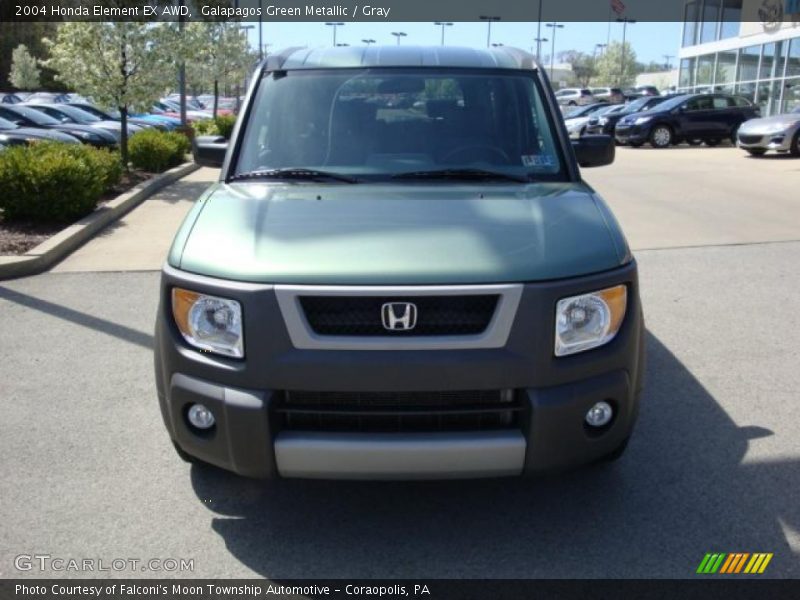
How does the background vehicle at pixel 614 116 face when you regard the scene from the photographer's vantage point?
facing the viewer and to the left of the viewer

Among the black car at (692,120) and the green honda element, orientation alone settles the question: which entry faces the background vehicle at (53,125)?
the black car

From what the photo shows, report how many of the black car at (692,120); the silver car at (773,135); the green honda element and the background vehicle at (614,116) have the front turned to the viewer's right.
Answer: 0

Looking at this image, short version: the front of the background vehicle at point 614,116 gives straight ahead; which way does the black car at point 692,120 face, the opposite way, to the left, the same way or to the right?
the same way

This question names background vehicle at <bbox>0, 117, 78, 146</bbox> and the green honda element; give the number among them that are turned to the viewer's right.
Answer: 1

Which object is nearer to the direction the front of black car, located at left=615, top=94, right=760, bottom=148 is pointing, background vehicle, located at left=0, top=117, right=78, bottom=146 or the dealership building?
the background vehicle

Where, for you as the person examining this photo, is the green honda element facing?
facing the viewer

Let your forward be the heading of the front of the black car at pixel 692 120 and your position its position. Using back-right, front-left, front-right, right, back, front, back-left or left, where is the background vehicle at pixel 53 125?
front

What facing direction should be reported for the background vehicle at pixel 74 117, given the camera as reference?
facing the viewer and to the right of the viewer

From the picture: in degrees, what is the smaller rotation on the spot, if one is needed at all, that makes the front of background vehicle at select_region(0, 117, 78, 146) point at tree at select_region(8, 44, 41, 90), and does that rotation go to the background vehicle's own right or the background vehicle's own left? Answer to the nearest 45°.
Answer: approximately 90° to the background vehicle's own left

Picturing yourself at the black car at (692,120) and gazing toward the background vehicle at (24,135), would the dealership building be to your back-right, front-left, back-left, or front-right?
back-right

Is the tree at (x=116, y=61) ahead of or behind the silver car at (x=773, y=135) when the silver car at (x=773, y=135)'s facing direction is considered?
ahead

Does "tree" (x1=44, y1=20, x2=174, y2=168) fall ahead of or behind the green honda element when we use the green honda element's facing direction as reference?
behind
